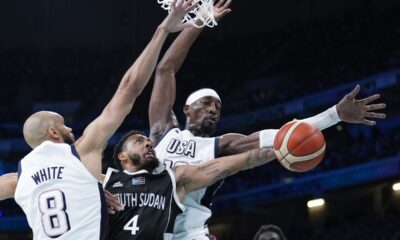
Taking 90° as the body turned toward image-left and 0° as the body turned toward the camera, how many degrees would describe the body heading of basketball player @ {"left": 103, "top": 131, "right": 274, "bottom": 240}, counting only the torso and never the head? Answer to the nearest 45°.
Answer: approximately 0°

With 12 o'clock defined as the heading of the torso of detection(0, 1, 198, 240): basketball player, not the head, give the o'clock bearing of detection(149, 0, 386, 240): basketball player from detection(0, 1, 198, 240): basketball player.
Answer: detection(149, 0, 386, 240): basketball player is roughly at 12 o'clock from detection(0, 1, 198, 240): basketball player.

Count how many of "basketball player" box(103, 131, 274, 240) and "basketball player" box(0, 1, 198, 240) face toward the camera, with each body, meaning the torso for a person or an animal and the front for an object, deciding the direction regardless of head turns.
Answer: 1

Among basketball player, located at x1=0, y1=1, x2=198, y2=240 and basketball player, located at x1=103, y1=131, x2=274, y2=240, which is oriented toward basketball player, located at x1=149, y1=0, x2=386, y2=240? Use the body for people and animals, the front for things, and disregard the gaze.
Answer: basketball player, located at x1=0, y1=1, x2=198, y2=240

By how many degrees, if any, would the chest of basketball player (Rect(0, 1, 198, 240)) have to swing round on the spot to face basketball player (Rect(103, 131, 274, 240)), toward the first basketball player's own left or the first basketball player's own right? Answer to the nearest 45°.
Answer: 0° — they already face them

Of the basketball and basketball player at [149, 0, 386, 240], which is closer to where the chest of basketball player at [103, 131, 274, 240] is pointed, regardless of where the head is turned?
the basketball

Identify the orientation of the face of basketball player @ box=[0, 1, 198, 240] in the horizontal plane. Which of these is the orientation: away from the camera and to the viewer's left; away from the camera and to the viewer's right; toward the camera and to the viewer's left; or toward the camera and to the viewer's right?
away from the camera and to the viewer's right

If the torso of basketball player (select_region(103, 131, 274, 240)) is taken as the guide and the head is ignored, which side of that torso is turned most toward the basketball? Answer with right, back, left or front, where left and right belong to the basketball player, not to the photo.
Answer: left

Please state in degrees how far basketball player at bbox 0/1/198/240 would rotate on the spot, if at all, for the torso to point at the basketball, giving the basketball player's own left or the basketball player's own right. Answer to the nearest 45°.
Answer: approximately 45° to the basketball player's own right

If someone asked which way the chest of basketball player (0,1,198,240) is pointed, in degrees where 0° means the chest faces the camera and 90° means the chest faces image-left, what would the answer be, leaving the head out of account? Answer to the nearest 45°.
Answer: approximately 225°
